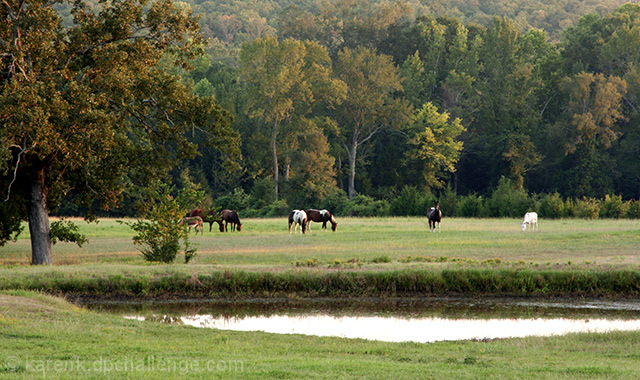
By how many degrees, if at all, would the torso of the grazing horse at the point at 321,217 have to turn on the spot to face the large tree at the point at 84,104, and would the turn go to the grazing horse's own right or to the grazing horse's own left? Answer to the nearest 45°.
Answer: approximately 90° to the grazing horse's own right

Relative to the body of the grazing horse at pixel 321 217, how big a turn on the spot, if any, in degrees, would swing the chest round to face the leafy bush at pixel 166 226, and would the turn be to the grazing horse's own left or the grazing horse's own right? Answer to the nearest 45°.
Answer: approximately 90° to the grazing horse's own right

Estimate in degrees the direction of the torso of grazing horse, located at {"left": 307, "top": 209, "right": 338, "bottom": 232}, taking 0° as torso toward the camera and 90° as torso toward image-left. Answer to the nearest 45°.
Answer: approximately 270°

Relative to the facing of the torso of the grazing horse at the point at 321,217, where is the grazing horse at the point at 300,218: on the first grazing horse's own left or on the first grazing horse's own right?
on the first grazing horse's own right

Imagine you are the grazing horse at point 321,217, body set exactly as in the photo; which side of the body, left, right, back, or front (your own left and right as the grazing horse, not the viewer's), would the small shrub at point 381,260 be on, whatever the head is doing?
right

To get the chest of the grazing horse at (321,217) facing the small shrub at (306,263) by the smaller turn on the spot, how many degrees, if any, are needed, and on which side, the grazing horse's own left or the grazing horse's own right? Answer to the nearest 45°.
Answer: approximately 90° to the grazing horse's own right

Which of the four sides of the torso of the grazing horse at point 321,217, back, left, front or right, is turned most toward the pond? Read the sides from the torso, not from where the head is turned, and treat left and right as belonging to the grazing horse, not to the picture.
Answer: right
